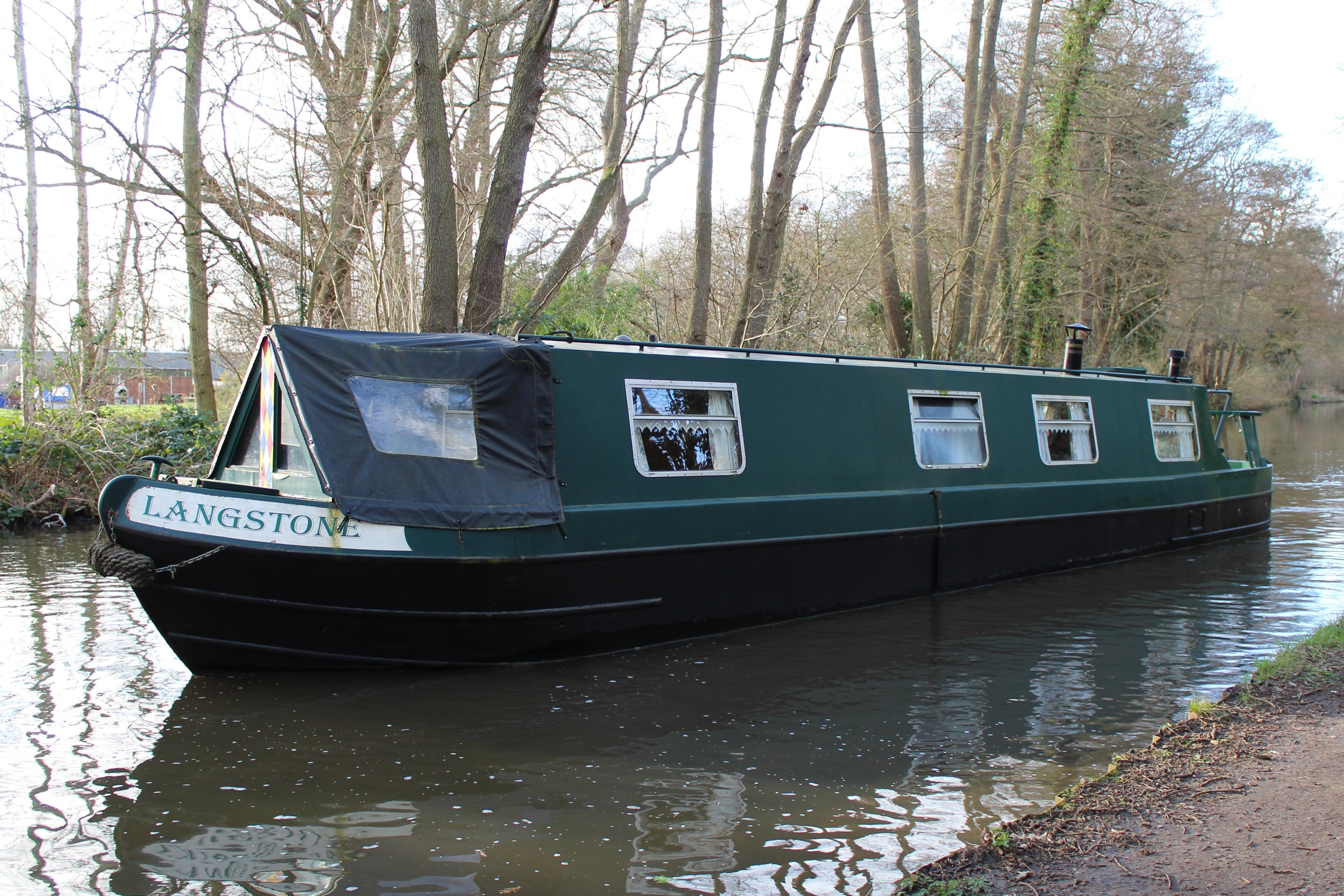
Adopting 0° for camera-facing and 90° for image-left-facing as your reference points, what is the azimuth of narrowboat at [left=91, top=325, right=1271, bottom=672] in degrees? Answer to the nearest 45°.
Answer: approximately 45°

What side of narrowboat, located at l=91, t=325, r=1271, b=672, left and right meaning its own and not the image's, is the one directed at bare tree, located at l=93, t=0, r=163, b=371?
right
